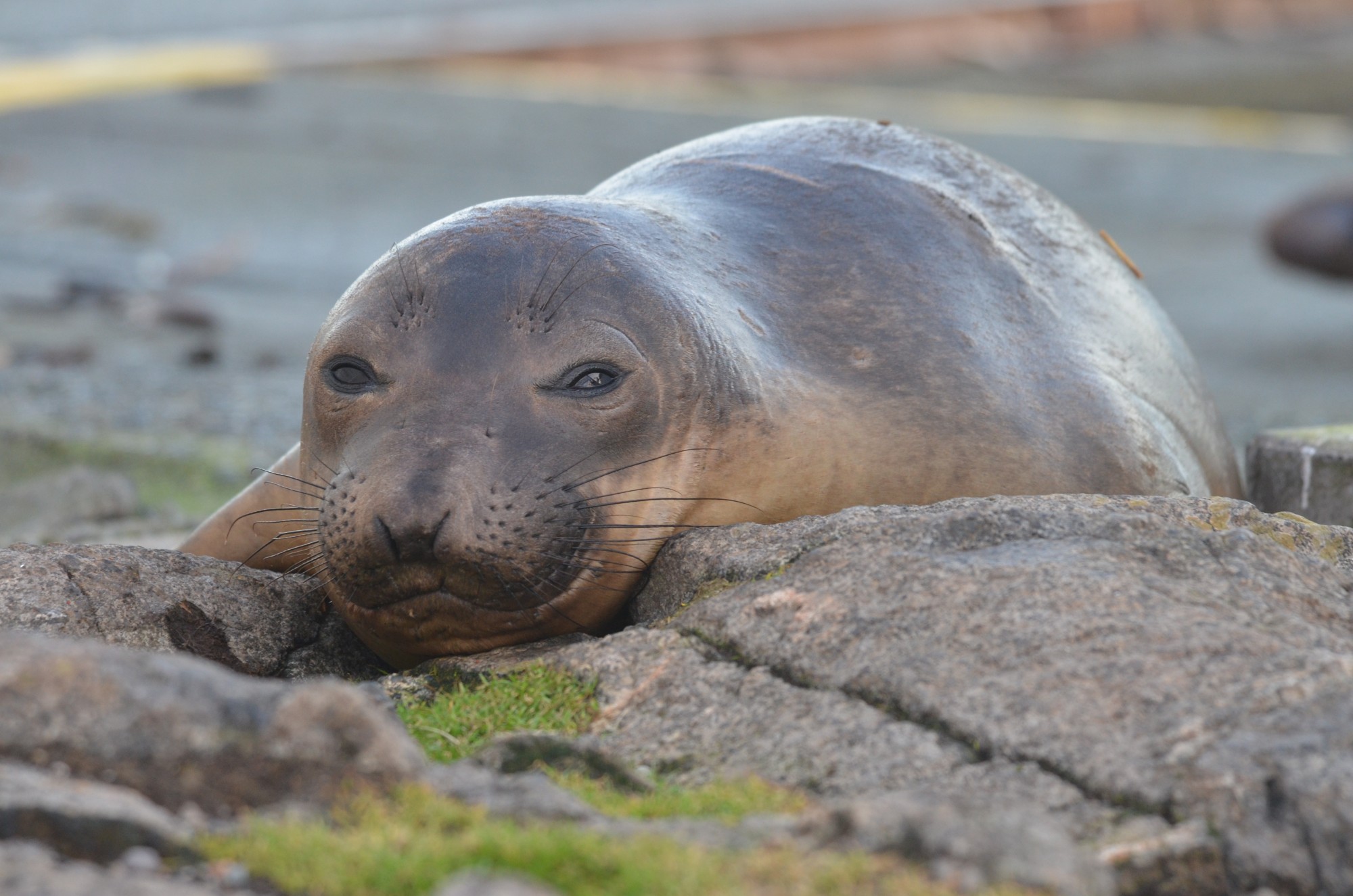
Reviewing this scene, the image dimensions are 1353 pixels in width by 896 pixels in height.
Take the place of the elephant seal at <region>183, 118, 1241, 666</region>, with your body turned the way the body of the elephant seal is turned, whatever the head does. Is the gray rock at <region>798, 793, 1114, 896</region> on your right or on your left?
on your left

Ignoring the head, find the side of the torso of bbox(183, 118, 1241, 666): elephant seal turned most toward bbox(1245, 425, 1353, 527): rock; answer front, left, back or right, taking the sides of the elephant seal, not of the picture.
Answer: back

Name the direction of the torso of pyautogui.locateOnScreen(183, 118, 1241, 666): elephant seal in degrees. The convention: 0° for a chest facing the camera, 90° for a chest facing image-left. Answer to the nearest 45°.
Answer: approximately 45°

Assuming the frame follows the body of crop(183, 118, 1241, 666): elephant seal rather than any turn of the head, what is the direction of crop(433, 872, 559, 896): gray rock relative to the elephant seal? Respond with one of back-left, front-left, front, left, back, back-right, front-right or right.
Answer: front-left

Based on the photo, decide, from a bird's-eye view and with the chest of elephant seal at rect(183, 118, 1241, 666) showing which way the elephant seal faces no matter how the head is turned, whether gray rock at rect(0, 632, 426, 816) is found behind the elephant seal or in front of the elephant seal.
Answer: in front

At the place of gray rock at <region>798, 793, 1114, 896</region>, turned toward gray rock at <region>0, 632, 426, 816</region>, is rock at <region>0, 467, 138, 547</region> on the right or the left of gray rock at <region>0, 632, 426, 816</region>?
right

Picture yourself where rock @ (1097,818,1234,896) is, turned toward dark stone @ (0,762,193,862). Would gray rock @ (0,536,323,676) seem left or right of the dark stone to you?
right

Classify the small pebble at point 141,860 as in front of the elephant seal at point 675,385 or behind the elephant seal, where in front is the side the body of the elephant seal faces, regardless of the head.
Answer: in front

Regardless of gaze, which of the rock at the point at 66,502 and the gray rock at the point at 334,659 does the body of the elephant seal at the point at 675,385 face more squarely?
the gray rock

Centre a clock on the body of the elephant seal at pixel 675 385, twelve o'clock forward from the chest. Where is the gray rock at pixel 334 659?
The gray rock is roughly at 1 o'clock from the elephant seal.

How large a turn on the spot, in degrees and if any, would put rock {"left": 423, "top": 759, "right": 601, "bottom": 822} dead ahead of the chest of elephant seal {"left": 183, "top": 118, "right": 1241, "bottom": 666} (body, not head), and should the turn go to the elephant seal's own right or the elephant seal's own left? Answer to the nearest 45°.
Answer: approximately 45° to the elephant seal's own left

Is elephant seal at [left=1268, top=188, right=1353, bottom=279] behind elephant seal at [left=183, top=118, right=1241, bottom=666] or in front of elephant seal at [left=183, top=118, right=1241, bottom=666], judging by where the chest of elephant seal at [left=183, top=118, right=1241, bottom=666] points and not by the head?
behind
